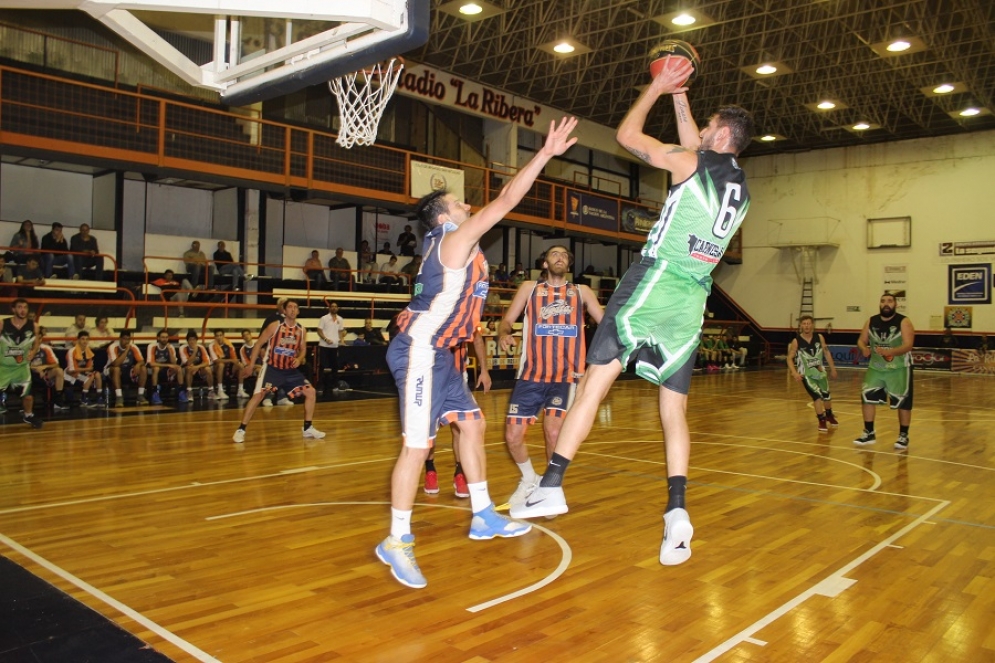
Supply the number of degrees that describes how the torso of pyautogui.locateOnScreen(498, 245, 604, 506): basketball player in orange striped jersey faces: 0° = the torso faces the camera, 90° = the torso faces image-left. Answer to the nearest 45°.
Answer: approximately 0°

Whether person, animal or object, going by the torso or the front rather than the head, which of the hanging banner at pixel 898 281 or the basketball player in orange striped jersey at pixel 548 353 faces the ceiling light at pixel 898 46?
the hanging banner

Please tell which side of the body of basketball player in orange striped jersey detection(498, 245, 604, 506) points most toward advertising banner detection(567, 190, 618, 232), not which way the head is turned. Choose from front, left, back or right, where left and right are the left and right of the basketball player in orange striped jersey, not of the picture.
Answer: back

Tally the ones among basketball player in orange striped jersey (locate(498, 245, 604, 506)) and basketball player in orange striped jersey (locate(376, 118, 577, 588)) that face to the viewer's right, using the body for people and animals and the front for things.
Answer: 1

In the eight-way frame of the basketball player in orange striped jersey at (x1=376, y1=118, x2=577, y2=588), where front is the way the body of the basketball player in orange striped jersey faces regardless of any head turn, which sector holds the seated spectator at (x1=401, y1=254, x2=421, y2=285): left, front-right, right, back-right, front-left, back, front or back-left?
left

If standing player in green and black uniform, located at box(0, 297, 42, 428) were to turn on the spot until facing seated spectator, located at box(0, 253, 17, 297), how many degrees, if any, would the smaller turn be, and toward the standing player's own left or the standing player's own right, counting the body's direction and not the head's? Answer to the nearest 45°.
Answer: approximately 180°

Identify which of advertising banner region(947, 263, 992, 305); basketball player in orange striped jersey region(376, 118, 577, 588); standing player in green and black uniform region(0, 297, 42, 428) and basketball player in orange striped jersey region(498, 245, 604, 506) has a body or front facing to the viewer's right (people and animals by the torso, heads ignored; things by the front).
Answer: basketball player in orange striped jersey region(376, 118, 577, 588)

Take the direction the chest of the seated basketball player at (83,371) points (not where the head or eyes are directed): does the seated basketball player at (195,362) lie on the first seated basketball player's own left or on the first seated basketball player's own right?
on the first seated basketball player's own left

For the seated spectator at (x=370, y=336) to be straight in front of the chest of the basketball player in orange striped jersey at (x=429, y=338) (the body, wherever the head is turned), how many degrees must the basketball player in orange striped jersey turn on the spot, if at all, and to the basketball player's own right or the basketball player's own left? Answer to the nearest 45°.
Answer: approximately 90° to the basketball player's own left

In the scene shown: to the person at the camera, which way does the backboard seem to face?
facing away from the viewer and to the right of the viewer

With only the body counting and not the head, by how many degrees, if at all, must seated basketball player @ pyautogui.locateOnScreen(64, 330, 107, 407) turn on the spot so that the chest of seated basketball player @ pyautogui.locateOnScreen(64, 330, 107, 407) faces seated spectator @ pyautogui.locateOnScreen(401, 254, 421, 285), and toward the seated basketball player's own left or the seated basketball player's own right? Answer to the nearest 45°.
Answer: approximately 90° to the seated basketball player's own left

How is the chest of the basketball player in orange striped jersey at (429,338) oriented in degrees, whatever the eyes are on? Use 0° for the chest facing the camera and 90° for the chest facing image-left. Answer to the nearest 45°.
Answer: approximately 270°

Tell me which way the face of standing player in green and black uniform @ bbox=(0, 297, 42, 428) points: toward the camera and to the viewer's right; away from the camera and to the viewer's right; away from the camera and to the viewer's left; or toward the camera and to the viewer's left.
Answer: toward the camera and to the viewer's right

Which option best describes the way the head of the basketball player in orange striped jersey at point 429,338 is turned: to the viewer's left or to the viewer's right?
to the viewer's right

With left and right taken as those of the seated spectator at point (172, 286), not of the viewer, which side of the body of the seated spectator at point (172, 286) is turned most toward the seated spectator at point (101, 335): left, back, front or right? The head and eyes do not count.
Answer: right

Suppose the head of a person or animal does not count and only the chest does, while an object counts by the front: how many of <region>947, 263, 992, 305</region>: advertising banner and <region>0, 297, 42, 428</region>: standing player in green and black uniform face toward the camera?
2
